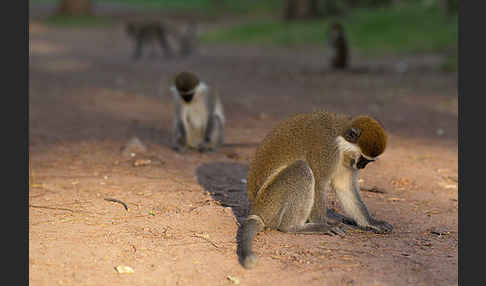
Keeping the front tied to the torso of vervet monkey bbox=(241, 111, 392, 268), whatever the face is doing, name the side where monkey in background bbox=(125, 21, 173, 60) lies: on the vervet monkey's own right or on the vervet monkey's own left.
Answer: on the vervet monkey's own left

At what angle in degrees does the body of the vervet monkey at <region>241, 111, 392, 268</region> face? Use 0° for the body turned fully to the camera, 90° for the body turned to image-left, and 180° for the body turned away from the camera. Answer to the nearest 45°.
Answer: approximately 270°

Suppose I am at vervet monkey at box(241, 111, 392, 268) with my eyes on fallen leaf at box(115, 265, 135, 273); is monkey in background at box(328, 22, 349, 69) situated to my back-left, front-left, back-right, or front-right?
back-right

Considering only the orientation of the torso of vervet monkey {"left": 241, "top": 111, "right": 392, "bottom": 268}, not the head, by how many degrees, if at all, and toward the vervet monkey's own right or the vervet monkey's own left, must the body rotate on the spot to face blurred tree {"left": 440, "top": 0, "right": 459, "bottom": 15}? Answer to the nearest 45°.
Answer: approximately 90° to the vervet monkey's own left
